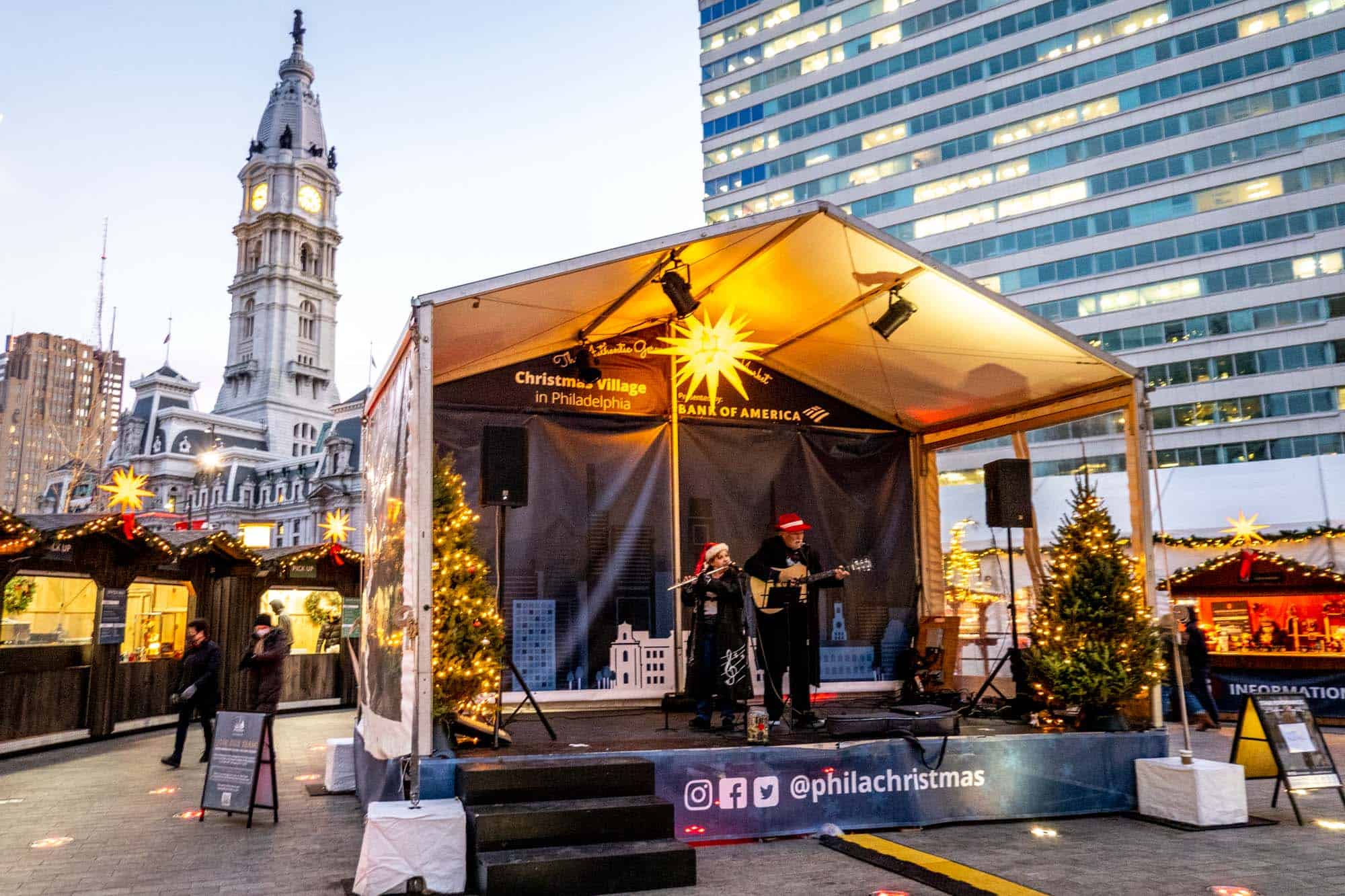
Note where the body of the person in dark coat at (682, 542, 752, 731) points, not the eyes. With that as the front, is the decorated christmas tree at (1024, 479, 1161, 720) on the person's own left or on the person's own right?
on the person's own left

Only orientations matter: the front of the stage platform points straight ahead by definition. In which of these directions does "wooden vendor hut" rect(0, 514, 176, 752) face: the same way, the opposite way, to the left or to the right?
to the left

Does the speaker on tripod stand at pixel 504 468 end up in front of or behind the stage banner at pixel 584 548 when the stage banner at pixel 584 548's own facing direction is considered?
in front

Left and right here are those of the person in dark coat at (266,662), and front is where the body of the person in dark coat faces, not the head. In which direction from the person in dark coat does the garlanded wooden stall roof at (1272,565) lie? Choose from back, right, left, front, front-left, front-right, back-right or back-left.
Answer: back-left

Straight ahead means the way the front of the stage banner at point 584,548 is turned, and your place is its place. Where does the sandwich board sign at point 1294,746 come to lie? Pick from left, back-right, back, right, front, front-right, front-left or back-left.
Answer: front-left

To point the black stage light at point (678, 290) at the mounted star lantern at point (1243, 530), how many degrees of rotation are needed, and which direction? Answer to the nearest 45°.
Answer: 0° — it already faces it

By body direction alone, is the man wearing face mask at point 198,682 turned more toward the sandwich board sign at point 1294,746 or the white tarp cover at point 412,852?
the white tarp cover

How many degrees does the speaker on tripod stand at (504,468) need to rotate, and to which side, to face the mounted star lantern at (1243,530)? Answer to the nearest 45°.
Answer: approximately 135° to its left

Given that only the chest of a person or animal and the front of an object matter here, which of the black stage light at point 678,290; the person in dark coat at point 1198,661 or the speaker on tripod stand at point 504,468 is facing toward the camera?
the speaker on tripod stand

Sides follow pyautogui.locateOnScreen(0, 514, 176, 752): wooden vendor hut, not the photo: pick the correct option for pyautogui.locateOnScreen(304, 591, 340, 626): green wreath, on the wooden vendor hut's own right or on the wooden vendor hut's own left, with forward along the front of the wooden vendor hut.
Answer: on the wooden vendor hut's own left
